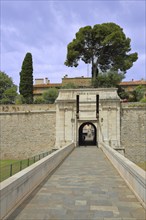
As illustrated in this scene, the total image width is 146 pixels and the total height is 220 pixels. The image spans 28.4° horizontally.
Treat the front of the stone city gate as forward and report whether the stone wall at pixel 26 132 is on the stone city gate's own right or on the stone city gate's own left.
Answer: on the stone city gate's own right

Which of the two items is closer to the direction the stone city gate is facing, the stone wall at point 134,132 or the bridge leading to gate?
the bridge leading to gate

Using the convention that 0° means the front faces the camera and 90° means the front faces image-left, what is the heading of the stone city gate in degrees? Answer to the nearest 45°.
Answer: approximately 0°

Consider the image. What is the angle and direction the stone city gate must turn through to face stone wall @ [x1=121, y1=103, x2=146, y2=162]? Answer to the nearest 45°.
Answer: approximately 90° to its left

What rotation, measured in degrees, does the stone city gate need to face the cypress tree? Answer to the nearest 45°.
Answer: approximately 135° to its right

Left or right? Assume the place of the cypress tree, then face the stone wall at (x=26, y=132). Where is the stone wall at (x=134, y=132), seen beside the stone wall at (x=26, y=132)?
left

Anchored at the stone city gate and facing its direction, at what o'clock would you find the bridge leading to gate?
The bridge leading to gate is roughly at 12 o'clock from the stone city gate.
